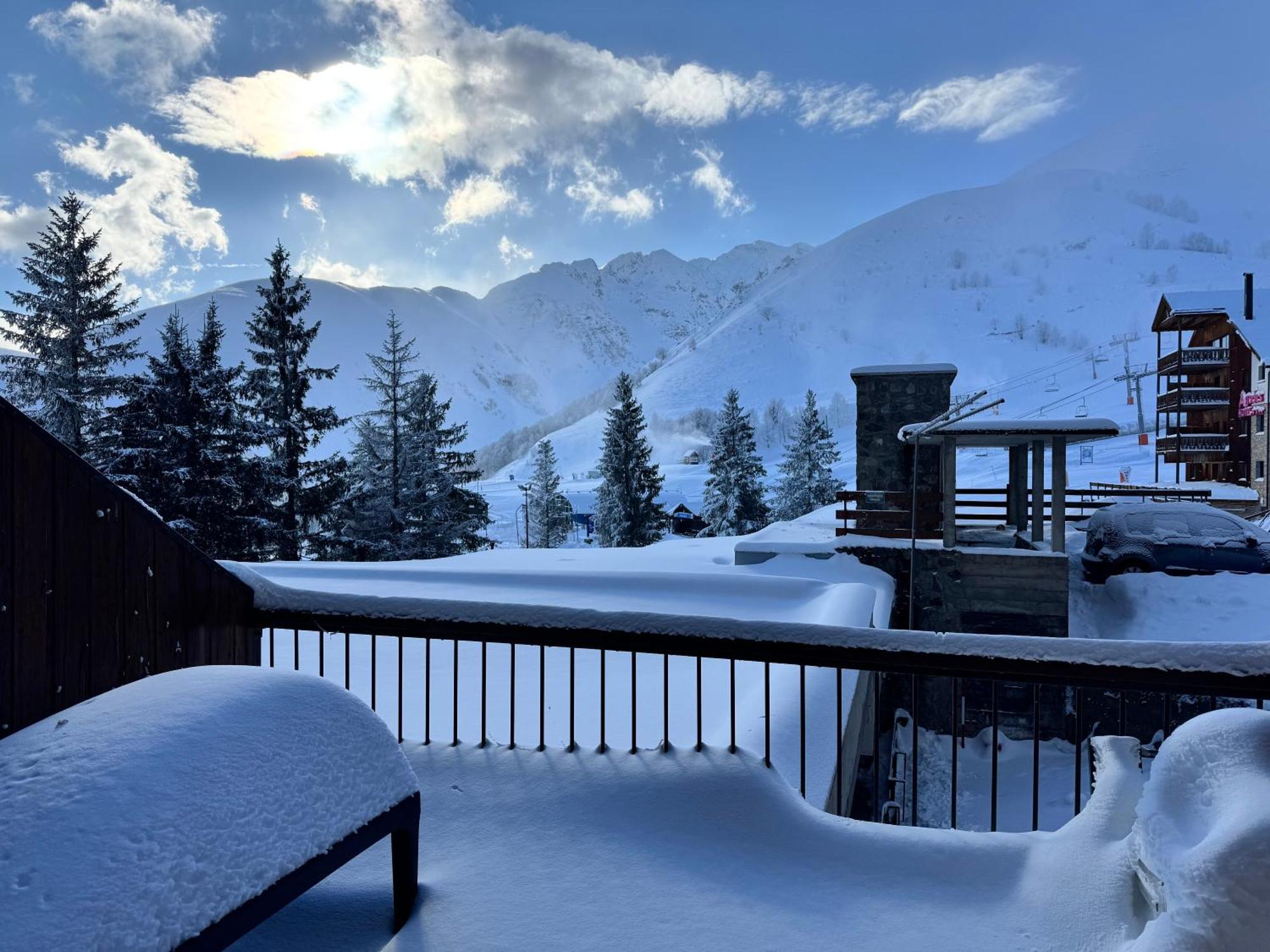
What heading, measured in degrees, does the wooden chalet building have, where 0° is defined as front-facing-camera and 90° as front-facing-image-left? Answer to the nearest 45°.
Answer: approximately 45°

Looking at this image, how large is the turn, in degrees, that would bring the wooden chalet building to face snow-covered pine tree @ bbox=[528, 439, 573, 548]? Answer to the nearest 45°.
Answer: approximately 45° to its right

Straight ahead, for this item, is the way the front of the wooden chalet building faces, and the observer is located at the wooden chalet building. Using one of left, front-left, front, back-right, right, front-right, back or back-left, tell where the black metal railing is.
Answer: front-left
